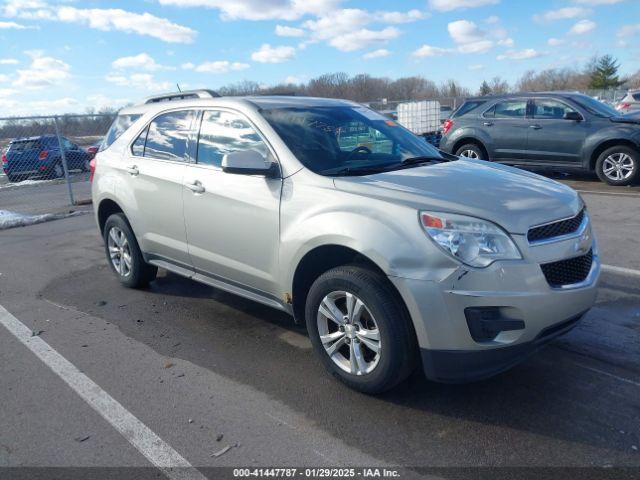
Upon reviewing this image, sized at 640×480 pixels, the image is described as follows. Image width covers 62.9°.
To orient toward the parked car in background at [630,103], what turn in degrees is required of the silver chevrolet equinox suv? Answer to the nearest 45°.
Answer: approximately 90° to its left

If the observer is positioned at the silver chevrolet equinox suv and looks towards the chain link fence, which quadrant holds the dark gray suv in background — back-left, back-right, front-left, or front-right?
front-right

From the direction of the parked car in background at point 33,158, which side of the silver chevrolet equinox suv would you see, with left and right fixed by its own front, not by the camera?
back

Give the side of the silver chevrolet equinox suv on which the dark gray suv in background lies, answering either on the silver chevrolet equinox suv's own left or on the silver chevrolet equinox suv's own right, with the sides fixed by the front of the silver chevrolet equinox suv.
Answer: on the silver chevrolet equinox suv's own left

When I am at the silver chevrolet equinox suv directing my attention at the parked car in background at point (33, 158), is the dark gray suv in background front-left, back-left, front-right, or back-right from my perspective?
front-right

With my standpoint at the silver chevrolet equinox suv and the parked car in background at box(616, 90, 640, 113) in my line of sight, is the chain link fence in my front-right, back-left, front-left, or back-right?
front-left

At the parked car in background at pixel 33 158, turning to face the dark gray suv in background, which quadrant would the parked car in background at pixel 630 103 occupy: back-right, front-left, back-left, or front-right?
front-left

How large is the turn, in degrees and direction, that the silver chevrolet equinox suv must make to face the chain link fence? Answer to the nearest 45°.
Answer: approximately 180°

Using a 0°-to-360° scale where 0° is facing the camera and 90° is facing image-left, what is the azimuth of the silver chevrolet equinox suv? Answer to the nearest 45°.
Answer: approximately 315°
